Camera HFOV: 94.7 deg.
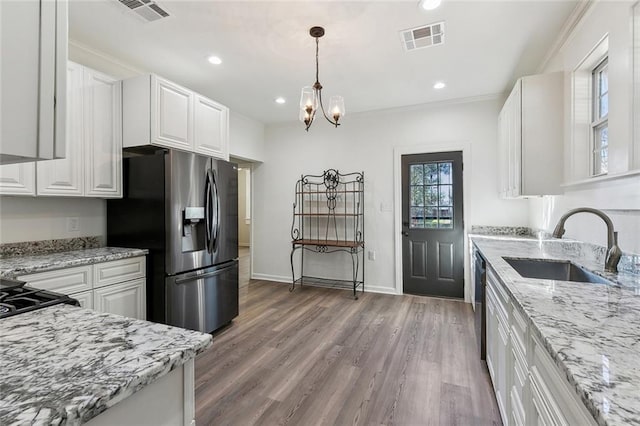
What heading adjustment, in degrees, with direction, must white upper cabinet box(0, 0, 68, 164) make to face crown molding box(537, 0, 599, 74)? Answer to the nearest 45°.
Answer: approximately 45° to its left

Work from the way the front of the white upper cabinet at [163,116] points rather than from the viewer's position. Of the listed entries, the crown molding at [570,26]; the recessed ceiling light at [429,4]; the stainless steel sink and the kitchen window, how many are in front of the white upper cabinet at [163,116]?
4

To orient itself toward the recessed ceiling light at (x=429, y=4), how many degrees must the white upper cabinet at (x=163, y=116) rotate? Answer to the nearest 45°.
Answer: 0° — it already faces it

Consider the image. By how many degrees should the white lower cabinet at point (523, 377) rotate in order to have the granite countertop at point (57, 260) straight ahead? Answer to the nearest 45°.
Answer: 0° — it already faces it

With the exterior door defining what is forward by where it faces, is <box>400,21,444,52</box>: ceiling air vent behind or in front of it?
in front

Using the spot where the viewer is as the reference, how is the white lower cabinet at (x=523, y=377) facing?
facing to the left of the viewer

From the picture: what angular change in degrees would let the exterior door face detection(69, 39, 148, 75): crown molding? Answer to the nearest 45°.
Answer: approximately 45° to its right

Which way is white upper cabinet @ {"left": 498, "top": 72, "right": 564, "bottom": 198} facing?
to the viewer's left

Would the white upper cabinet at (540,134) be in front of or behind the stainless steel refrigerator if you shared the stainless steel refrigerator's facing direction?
in front

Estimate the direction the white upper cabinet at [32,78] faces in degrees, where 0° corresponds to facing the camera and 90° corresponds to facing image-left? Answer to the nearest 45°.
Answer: approximately 315°

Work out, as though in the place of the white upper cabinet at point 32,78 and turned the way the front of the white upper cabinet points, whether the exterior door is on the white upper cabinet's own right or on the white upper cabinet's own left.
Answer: on the white upper cabinet's own left

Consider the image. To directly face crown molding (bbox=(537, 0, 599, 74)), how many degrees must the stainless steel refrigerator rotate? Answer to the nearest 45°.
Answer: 0° — it already faces it
